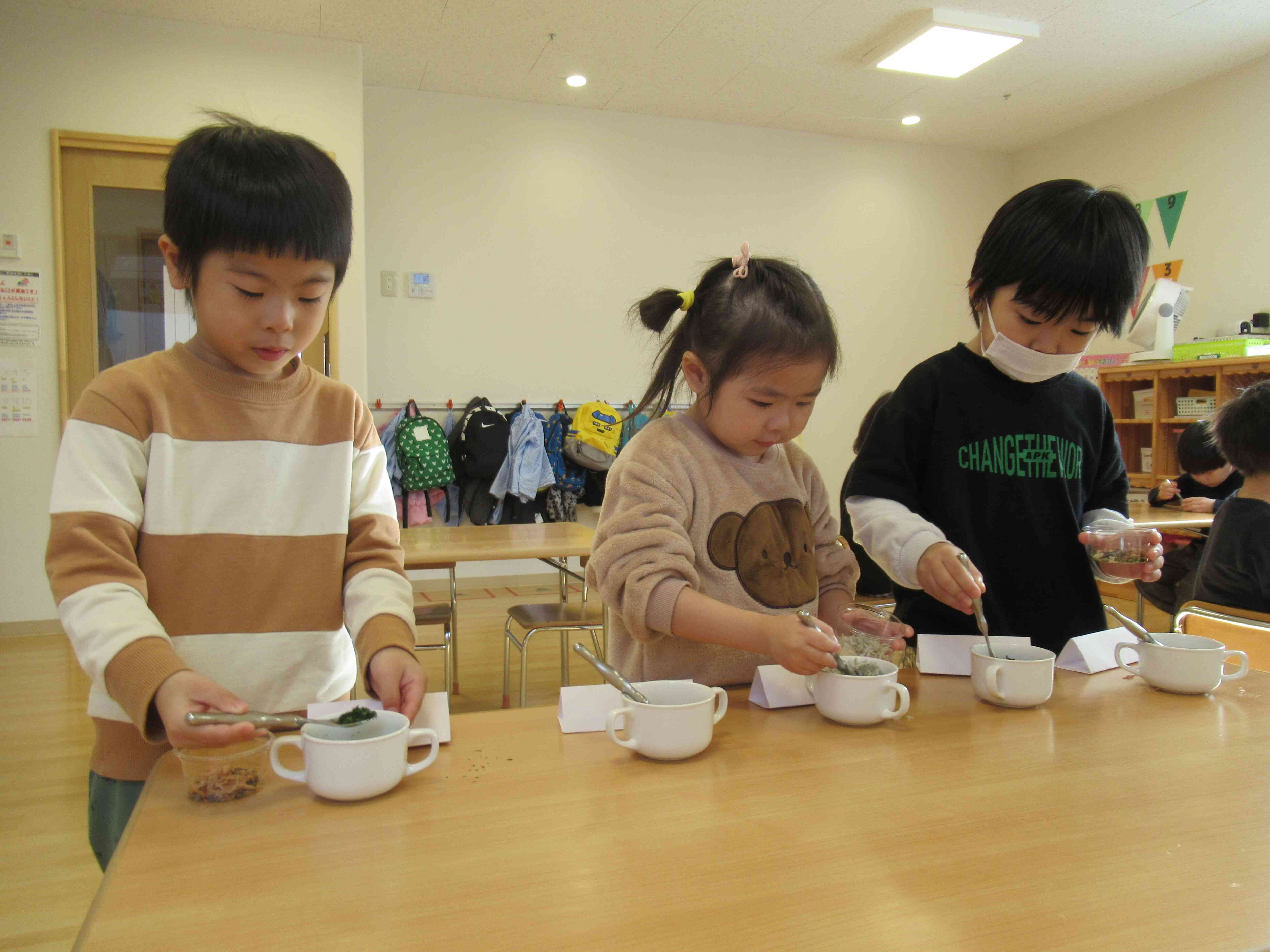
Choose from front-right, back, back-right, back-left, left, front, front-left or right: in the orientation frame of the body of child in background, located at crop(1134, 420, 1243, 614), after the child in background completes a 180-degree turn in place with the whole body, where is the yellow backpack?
back-left

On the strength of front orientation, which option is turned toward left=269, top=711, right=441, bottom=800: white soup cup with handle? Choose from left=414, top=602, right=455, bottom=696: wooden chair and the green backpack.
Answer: the green backpack

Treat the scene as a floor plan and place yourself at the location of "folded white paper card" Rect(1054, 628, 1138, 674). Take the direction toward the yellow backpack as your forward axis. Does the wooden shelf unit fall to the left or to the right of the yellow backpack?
right

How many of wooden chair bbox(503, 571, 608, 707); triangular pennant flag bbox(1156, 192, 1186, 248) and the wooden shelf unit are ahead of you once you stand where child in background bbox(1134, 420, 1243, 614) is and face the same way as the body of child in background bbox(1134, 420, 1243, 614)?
1

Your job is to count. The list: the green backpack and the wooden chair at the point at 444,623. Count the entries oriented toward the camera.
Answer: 1

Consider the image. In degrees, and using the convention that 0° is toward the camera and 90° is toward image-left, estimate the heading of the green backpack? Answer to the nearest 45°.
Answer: approximately 0°

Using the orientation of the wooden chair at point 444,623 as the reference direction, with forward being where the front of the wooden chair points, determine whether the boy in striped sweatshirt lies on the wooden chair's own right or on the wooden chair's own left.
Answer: on the wooden chair's own right

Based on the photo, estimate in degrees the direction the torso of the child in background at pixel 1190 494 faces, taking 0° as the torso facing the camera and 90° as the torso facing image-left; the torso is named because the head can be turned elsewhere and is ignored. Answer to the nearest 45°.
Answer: approximately 45°

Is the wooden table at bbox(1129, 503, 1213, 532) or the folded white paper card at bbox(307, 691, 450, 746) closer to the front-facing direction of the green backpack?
the folded white paper card

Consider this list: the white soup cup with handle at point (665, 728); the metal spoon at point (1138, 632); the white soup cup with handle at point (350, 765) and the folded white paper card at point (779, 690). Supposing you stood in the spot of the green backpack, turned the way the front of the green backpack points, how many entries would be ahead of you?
4

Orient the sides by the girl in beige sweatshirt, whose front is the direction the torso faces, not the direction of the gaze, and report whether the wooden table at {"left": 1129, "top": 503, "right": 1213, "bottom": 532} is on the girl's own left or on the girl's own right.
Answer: on the girl's own left

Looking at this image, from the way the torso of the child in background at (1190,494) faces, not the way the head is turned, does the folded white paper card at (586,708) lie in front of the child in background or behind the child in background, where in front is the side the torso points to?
in front

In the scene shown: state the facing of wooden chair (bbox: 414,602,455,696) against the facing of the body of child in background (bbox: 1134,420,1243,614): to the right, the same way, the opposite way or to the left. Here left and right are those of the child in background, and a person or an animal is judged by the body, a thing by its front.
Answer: the opposite way

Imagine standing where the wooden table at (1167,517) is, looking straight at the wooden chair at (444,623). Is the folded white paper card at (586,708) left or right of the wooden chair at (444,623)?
left

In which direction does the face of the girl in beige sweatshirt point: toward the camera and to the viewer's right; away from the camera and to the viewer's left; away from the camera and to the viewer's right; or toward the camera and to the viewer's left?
toward the camera and to the viewer's right

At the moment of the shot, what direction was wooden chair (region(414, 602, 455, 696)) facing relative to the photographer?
facing to the right of the viewer
